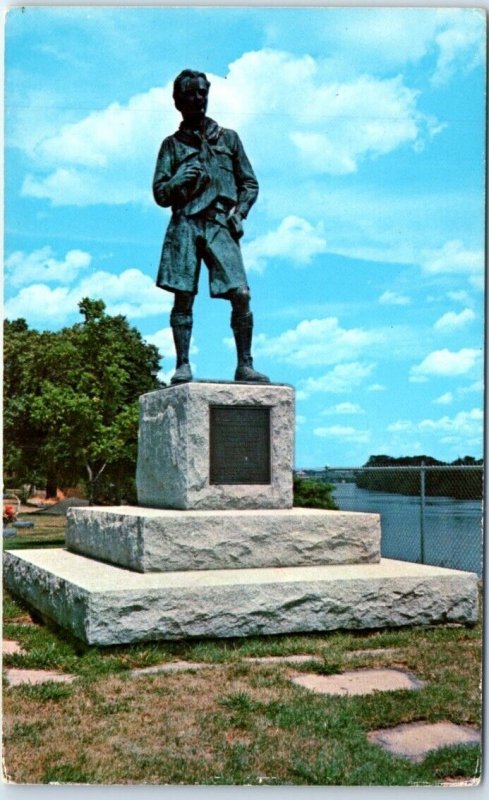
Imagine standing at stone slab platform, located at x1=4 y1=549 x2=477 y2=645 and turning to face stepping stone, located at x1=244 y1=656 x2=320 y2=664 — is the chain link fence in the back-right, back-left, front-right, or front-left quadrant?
back-left

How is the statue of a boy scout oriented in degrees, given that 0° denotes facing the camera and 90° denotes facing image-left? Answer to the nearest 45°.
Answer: approximately 0°

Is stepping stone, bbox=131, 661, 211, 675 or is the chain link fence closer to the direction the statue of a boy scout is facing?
the stepping stone

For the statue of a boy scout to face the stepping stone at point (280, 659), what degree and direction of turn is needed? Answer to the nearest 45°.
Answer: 0° — it already faces it

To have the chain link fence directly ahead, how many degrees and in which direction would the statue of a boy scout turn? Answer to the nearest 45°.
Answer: approximately 135° to its left
